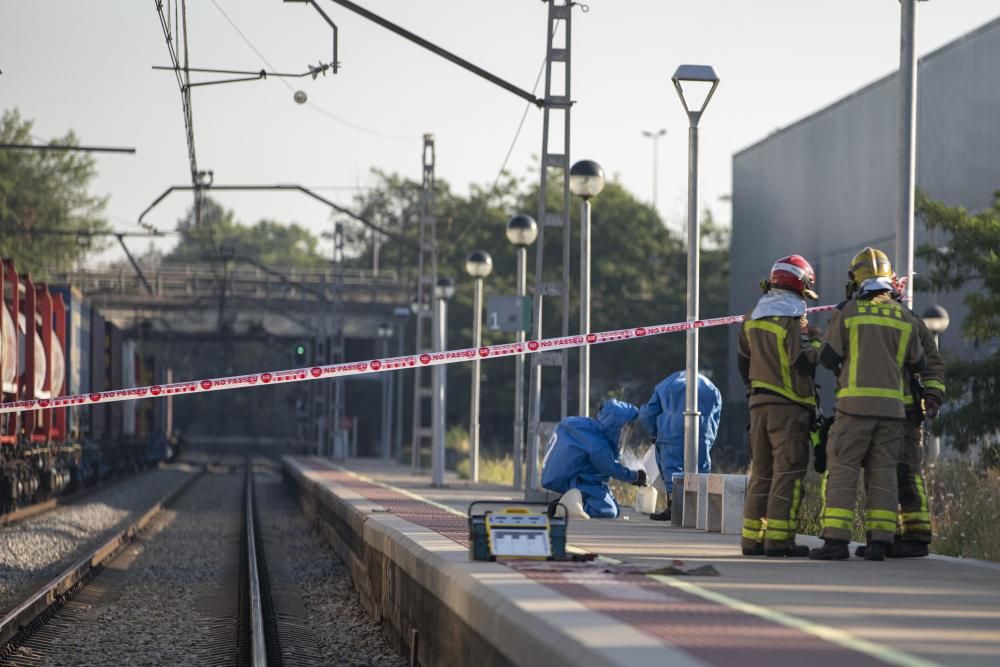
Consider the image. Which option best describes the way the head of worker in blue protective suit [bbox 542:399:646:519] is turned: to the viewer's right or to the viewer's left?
to the viewer's right

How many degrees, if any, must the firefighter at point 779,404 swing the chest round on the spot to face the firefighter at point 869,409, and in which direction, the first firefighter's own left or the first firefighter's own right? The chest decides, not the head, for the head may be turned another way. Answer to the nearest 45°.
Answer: approximately 90° to the first firefighter's own right

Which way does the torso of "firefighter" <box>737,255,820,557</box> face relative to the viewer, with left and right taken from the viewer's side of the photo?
facing away from the viewer and to the right of the viewer

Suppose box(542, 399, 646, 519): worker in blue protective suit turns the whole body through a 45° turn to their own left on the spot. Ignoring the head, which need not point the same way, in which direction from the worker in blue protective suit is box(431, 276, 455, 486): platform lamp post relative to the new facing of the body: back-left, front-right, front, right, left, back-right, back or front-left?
front-left

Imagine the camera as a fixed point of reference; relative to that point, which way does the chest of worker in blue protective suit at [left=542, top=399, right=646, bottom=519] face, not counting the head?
to the viewer's right
